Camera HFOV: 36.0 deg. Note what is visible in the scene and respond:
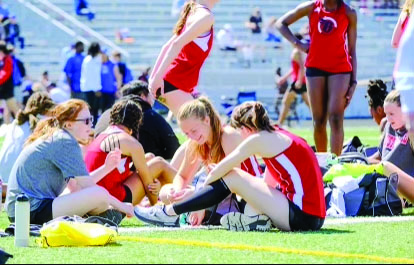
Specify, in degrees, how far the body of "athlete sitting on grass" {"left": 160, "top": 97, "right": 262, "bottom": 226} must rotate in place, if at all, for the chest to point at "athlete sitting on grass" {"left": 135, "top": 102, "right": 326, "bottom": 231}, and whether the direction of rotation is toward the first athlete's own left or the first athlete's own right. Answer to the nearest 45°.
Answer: approximately 90° to the first athlete's own left

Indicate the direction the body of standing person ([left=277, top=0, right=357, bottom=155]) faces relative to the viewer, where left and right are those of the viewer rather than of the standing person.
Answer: facing the viewer

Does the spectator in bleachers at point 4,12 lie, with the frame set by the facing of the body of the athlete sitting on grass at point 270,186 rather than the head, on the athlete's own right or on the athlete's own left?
on the athlete's own right

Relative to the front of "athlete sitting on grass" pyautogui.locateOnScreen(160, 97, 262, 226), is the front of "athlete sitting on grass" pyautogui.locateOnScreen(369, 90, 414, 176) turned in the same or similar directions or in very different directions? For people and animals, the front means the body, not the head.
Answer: same or similar directions

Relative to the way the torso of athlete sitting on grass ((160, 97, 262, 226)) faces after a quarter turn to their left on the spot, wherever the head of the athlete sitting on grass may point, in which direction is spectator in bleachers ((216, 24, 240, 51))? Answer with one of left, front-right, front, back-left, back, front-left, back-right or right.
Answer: back-left

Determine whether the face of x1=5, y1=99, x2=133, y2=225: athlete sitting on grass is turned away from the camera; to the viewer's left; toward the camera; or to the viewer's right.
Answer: to the viewer's right

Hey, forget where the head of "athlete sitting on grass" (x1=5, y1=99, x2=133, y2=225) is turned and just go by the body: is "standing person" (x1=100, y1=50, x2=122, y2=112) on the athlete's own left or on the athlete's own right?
on the athlete's own left

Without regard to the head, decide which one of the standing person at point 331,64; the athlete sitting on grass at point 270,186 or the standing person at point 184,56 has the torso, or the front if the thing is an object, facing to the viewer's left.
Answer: the athlete sitting on grass

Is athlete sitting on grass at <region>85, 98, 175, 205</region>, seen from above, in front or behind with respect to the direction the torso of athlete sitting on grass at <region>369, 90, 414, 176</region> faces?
in front

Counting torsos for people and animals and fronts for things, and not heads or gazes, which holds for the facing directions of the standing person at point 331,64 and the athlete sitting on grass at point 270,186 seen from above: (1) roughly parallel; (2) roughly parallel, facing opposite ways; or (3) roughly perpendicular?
roughly perpendicular

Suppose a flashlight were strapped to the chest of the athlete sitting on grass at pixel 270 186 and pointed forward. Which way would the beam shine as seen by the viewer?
to the viewer's left
